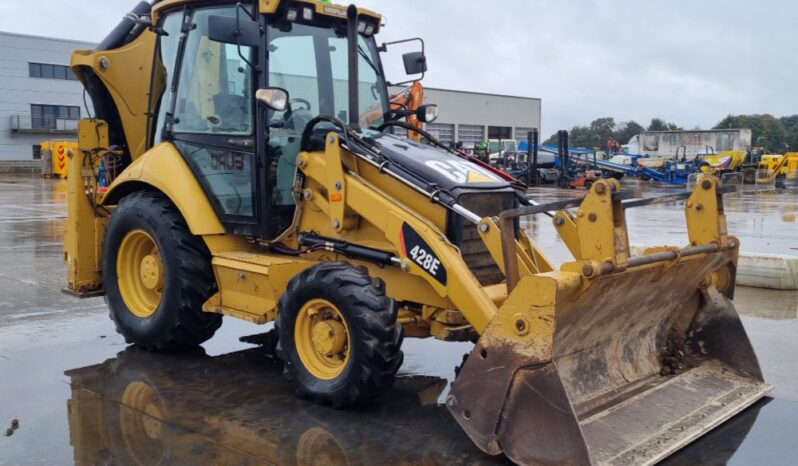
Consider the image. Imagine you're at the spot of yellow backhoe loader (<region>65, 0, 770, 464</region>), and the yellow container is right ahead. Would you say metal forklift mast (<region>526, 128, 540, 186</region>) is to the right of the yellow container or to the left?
right

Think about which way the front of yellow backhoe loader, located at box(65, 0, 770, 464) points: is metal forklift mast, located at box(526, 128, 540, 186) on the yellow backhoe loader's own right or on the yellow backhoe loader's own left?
on the yellow backhoe loader's own left

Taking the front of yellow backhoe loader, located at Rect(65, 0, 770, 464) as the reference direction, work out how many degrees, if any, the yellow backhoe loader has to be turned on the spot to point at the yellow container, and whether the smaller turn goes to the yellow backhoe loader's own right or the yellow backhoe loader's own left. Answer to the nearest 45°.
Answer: approximately 180°

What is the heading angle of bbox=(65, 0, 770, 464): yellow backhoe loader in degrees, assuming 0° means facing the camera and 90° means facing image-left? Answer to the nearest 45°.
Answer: approximately 315°

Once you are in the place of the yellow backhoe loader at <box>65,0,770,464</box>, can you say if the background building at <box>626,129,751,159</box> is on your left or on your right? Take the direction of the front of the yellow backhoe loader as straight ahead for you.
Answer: on your left

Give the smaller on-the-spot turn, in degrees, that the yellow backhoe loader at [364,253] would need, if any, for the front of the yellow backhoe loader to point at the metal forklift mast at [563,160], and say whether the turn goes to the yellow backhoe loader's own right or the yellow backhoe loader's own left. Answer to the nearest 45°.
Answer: approximately 135° to the yellow backhoe loader's own left
